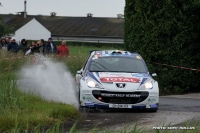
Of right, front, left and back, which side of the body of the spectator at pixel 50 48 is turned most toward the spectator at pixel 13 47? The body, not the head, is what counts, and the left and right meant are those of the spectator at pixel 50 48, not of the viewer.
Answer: right

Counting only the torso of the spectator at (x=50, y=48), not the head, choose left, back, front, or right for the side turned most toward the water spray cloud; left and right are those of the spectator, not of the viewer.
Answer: front

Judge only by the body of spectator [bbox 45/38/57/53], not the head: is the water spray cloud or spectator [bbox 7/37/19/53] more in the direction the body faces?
the water spray cloud

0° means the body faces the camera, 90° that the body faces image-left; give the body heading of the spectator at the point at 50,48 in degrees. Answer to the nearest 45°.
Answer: approximately 0°
